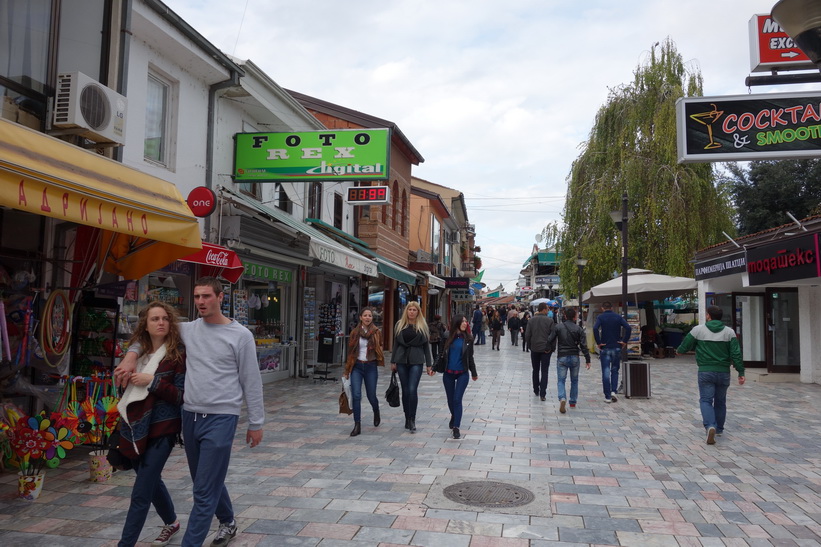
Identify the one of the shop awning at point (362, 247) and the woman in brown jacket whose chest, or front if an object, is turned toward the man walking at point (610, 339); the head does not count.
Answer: the shop awning

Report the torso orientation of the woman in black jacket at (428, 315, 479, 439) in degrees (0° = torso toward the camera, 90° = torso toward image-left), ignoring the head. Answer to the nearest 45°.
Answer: approximately 0°

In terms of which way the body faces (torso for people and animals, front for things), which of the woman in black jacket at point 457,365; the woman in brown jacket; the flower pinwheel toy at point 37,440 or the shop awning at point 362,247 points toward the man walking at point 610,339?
the shop awning

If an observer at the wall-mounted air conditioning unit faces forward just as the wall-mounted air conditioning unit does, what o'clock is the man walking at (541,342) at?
The man walking is roughly at 10 o'clock from the wall-mounted air conditioning unit.

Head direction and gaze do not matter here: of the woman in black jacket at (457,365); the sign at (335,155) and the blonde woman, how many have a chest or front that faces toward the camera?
3

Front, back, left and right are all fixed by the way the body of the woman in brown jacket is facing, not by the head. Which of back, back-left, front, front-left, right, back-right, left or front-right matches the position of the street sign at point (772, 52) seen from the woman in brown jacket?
front-left

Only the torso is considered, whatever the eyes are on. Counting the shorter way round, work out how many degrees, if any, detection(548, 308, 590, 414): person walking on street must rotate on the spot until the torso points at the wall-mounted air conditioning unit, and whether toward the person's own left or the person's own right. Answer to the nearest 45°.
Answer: approximately 135° to the person's own left

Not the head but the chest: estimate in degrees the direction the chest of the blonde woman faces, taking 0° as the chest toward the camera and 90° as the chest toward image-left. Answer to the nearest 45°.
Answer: approximately 0°

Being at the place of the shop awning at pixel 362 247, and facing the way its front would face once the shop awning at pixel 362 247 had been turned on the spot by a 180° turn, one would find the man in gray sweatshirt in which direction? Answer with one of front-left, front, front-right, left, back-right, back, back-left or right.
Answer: back-left

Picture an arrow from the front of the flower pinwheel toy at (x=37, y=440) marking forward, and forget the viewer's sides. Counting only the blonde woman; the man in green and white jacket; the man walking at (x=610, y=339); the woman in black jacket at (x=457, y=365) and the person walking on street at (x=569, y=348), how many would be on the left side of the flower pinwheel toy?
5
